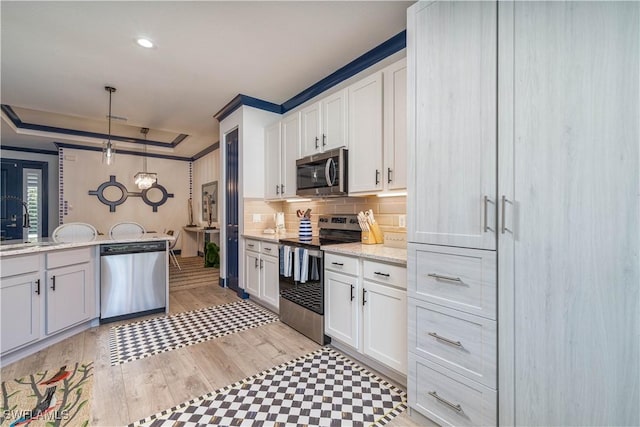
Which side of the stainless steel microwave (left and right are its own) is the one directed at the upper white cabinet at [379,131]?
left

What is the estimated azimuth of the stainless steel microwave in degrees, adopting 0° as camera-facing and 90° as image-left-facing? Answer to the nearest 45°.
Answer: approximately 45°

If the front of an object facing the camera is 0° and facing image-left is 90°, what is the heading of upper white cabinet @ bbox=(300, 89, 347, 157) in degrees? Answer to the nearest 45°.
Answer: approximately 45°

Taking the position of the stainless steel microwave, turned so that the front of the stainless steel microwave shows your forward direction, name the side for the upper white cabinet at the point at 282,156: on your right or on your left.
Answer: on your right

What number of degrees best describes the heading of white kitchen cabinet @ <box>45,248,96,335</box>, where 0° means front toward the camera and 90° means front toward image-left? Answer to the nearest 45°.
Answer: approximately 315°

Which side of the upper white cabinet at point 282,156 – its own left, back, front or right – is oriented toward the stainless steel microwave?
left

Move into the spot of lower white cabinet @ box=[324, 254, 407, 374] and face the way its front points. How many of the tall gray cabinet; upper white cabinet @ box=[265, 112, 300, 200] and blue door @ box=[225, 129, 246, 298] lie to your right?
2
